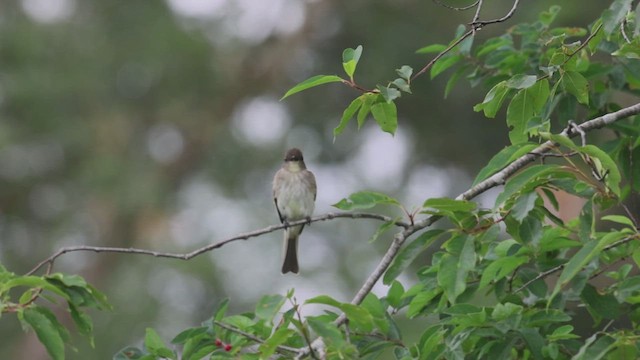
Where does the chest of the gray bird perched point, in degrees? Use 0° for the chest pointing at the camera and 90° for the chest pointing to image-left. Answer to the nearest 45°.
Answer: approximately 0°
